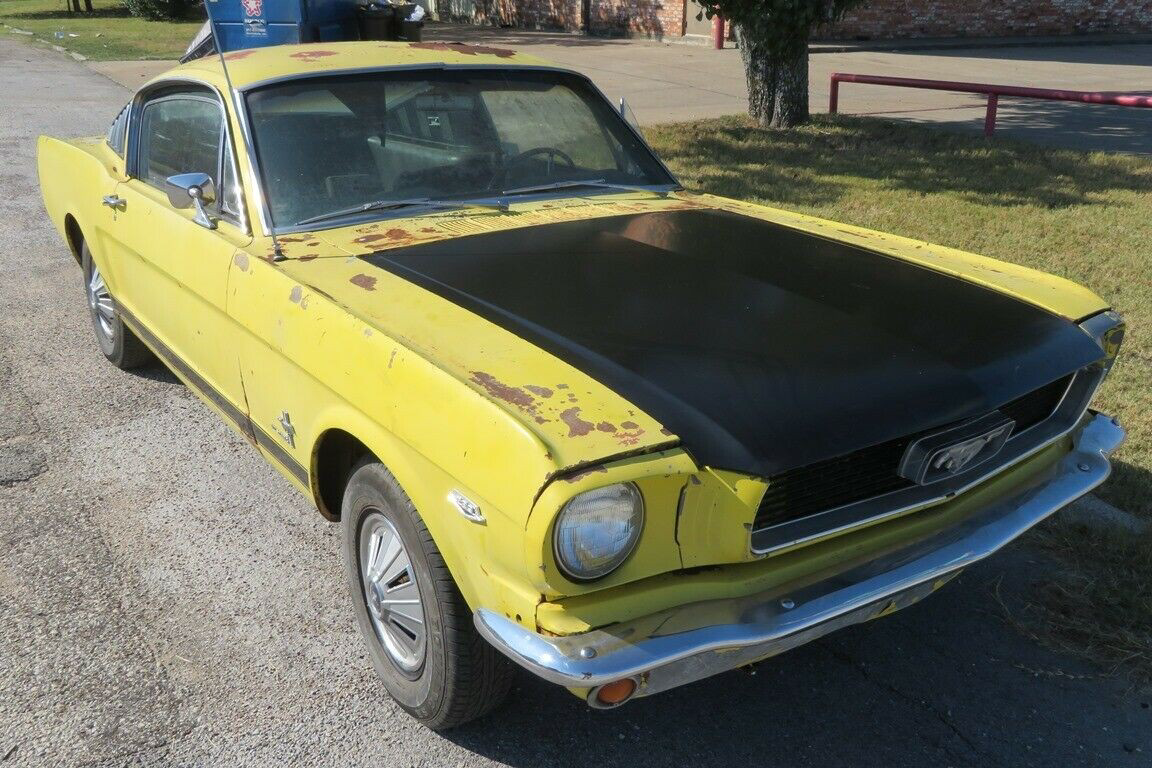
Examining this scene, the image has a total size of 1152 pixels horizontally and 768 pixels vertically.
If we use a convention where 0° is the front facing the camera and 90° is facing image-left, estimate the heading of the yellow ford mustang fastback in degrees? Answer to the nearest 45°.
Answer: approximately 315°

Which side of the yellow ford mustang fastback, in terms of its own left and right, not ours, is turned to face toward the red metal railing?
left

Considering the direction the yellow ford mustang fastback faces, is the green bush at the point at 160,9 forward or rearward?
rearward

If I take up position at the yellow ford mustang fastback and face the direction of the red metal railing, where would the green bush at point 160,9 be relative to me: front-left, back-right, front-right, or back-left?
front-left

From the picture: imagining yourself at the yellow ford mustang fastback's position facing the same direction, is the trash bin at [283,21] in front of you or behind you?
behind

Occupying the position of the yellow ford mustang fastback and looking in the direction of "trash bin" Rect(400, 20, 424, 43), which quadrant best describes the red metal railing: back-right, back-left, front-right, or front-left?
front-right

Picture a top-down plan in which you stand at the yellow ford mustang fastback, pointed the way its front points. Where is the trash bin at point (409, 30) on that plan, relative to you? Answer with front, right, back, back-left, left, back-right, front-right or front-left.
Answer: back-left
